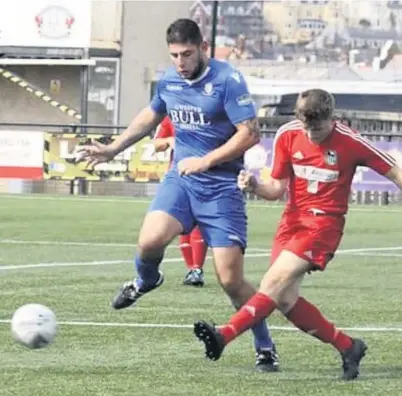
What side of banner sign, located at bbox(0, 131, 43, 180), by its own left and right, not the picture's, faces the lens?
front

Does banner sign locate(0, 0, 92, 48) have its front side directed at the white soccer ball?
yes

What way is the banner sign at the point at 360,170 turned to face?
toward the camera

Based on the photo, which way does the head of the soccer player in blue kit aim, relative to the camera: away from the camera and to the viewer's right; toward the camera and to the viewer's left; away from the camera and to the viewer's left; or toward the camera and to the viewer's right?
toward the camera and to the viewer's left

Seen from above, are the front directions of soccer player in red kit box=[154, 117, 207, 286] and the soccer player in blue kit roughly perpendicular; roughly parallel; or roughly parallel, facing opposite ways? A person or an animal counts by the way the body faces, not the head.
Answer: roughly parallel

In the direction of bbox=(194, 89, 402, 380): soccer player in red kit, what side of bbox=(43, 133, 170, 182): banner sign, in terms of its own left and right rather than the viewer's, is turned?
front

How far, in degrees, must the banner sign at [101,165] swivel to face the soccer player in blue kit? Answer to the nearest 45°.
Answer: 0° — it already faces them

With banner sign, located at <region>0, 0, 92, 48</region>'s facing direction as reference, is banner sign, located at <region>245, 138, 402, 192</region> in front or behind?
in front

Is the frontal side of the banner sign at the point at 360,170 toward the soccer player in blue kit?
yes

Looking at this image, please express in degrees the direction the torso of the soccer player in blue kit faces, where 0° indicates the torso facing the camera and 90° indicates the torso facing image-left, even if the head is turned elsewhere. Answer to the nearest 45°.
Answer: approximately 45°

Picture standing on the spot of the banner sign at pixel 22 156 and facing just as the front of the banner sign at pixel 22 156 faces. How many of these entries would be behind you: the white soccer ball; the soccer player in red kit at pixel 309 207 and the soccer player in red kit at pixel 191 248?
0

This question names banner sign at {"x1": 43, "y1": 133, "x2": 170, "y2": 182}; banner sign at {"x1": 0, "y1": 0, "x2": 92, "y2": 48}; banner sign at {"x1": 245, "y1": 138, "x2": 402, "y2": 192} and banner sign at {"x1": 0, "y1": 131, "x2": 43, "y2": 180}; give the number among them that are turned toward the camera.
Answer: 4

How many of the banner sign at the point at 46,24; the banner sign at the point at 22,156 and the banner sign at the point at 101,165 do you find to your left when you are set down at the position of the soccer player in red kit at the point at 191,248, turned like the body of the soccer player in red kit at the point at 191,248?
0

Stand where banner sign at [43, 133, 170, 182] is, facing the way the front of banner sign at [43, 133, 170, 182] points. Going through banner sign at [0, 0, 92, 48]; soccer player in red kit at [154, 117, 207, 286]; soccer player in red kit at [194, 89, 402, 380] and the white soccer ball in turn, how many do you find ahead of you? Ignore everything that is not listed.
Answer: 3

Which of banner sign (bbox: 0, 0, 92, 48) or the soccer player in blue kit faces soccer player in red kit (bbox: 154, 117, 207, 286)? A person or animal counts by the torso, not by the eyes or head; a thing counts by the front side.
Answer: the banner sign

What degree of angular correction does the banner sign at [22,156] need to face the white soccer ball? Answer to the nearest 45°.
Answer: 0° — it already faces it

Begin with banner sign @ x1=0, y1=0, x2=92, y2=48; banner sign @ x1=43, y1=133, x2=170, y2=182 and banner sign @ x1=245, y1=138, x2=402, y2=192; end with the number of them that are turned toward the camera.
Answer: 3

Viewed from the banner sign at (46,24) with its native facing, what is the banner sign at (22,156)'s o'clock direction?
the banner sign at (22,156) is roughly at 12 o'clock from the banner sign at (46,24).
